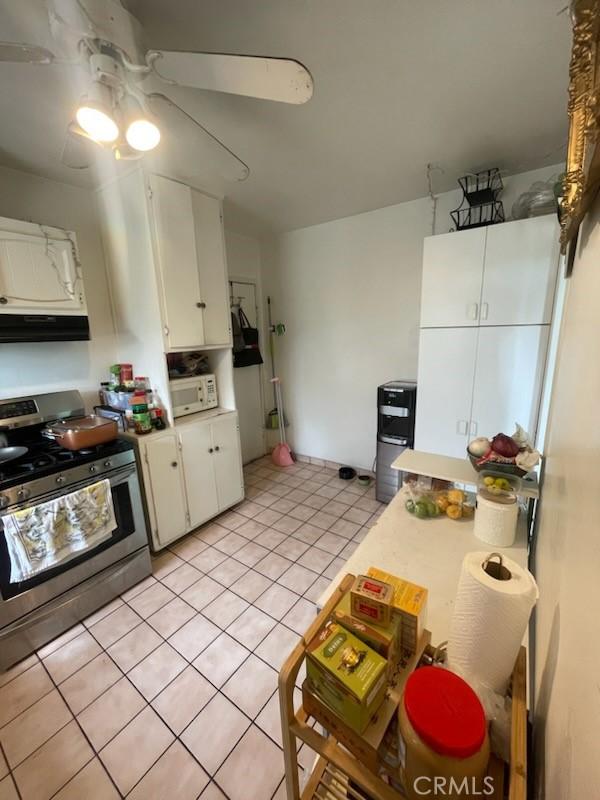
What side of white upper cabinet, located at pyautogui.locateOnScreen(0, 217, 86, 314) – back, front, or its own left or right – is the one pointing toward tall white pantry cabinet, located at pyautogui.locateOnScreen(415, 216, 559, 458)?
front

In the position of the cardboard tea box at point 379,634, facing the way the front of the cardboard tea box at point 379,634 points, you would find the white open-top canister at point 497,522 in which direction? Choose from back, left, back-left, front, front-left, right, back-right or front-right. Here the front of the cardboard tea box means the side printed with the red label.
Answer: back

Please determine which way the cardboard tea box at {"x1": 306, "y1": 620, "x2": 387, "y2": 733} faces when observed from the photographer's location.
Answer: facing the viewer and to the left of the viewer

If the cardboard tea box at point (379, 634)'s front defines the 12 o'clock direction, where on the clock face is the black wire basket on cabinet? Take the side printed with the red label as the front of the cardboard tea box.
The black wire basket on cabinet is roughly at 5 o'clock from the cardboard tea box.

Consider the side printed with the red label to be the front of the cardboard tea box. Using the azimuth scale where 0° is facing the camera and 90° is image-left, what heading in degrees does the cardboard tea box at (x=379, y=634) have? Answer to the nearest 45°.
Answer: approximately 45°

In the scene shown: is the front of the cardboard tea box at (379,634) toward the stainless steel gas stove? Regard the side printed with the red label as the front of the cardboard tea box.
no

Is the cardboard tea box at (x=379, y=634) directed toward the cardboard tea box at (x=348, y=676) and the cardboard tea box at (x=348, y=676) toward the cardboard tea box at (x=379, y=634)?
no

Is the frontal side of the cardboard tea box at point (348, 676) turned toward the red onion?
no

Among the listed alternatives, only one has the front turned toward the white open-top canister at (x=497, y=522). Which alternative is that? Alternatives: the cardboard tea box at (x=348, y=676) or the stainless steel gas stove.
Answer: the stainless steel gas stove

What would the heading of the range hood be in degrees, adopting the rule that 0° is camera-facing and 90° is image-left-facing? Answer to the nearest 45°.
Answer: approximately 315°

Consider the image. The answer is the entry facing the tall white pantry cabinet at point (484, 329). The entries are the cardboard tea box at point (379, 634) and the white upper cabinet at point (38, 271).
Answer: the white upper cabinet

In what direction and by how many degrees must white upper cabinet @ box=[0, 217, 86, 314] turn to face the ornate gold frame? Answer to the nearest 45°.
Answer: approximately 45° to its right

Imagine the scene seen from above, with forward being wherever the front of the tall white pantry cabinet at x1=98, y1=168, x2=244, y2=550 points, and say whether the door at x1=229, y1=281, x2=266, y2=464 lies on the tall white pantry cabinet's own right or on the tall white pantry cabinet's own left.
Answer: on the tall white pantry cabinet's own left

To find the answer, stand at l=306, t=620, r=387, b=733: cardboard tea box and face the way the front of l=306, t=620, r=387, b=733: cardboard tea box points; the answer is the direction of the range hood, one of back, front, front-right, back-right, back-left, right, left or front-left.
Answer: right

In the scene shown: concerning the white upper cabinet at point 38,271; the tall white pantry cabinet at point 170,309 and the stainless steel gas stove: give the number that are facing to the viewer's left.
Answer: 0

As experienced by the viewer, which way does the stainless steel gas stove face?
facing the viewer and to the right of the viewer

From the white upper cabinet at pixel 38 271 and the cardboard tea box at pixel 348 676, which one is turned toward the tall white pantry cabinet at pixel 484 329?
the white upper cabinet

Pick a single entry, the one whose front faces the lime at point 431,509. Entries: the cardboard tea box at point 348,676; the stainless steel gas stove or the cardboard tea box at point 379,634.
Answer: the stainless steel gas stove

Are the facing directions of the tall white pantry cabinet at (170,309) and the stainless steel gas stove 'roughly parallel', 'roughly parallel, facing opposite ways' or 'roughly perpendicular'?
roughly parallel

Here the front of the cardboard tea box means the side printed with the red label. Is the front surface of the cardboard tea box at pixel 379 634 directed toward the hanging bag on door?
no

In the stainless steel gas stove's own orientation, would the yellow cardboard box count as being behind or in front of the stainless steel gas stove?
in front

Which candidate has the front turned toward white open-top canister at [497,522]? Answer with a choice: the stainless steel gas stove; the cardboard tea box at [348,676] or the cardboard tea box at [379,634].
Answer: the stainless steel gas stove
